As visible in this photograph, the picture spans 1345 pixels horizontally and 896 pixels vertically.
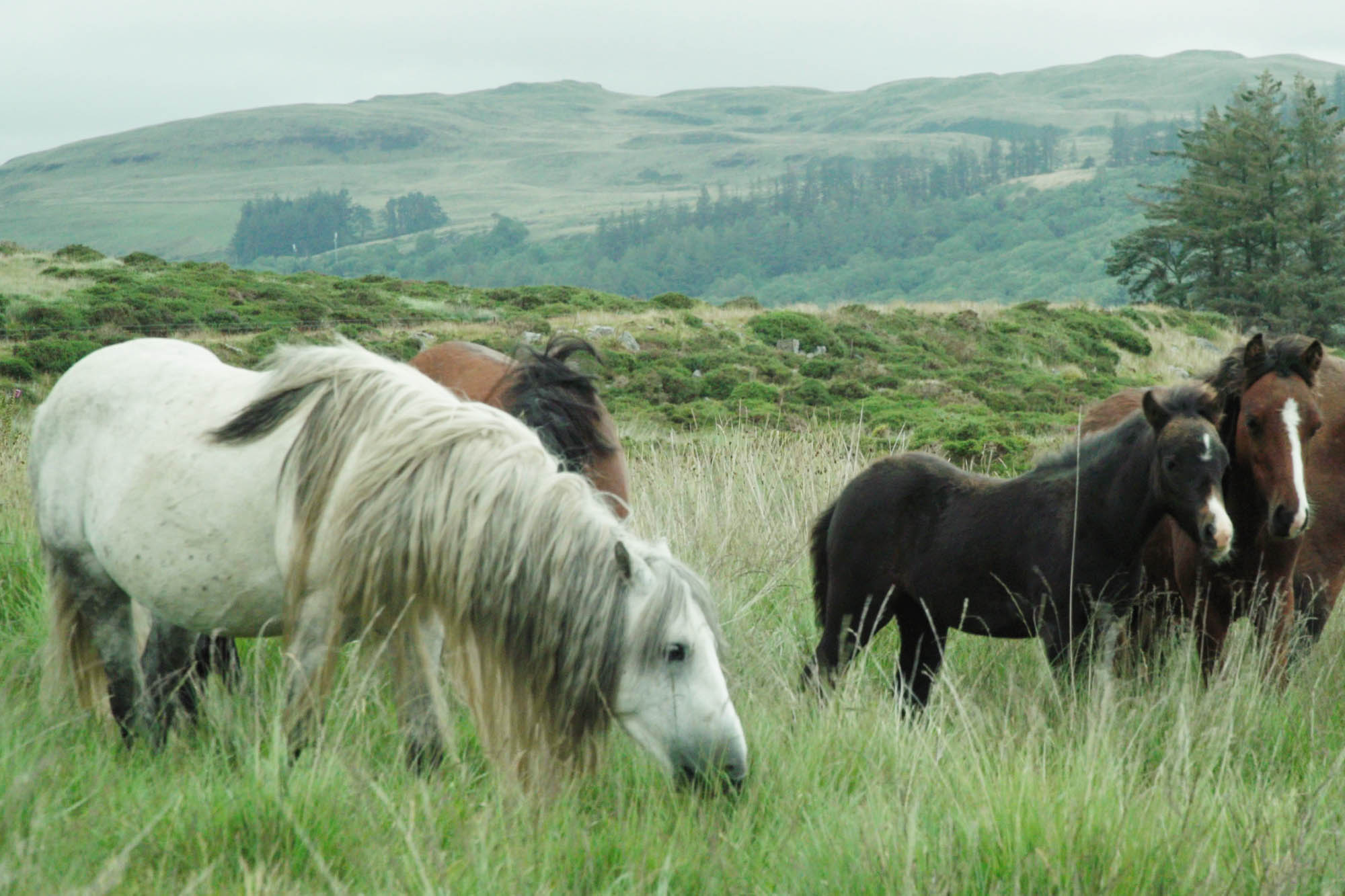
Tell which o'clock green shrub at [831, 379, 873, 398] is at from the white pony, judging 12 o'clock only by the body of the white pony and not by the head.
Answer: The green shrub is roughly at 10 o'clock from the white pony.

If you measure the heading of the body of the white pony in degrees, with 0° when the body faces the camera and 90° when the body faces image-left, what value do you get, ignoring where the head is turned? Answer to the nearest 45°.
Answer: approximately 270°

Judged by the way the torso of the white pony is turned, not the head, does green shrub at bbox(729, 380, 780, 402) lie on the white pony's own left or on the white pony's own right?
on the white pony's own left

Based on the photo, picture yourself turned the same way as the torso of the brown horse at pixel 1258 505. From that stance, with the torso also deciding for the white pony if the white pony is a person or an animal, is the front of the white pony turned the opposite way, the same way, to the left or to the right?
to the left

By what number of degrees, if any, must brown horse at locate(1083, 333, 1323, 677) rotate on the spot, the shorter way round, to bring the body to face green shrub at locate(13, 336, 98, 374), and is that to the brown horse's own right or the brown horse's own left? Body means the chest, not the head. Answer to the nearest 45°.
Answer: approximately 180°

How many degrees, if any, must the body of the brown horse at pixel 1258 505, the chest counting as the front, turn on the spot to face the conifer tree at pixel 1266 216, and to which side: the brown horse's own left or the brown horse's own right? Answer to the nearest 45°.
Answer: approximately 135° to the brown horse's own left

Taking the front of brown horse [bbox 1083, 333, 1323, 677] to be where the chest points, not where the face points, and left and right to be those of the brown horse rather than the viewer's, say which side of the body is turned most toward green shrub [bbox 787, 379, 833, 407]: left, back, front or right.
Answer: back

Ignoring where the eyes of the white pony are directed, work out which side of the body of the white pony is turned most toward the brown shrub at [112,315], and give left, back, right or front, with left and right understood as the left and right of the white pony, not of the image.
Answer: left

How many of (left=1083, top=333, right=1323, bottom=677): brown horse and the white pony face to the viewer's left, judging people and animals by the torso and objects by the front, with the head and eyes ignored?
0
